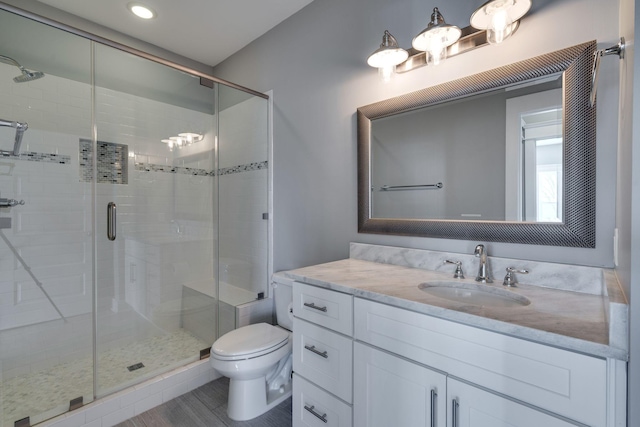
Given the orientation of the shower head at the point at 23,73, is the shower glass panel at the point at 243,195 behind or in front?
in front

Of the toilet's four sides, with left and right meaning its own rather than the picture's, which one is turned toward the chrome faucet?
left

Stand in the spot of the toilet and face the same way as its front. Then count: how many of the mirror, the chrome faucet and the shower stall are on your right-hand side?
1

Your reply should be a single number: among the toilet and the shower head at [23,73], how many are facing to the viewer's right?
1

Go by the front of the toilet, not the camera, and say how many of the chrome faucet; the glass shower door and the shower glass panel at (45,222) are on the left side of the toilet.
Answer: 1

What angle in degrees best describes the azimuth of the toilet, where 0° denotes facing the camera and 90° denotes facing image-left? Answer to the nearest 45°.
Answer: approximately 45°

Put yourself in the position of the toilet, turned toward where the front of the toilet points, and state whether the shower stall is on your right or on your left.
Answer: on your right

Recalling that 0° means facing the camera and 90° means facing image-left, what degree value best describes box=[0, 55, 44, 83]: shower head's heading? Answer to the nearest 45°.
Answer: approximately 270°

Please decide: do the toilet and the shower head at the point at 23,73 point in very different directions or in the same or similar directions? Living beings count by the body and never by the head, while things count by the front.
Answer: very different directions
